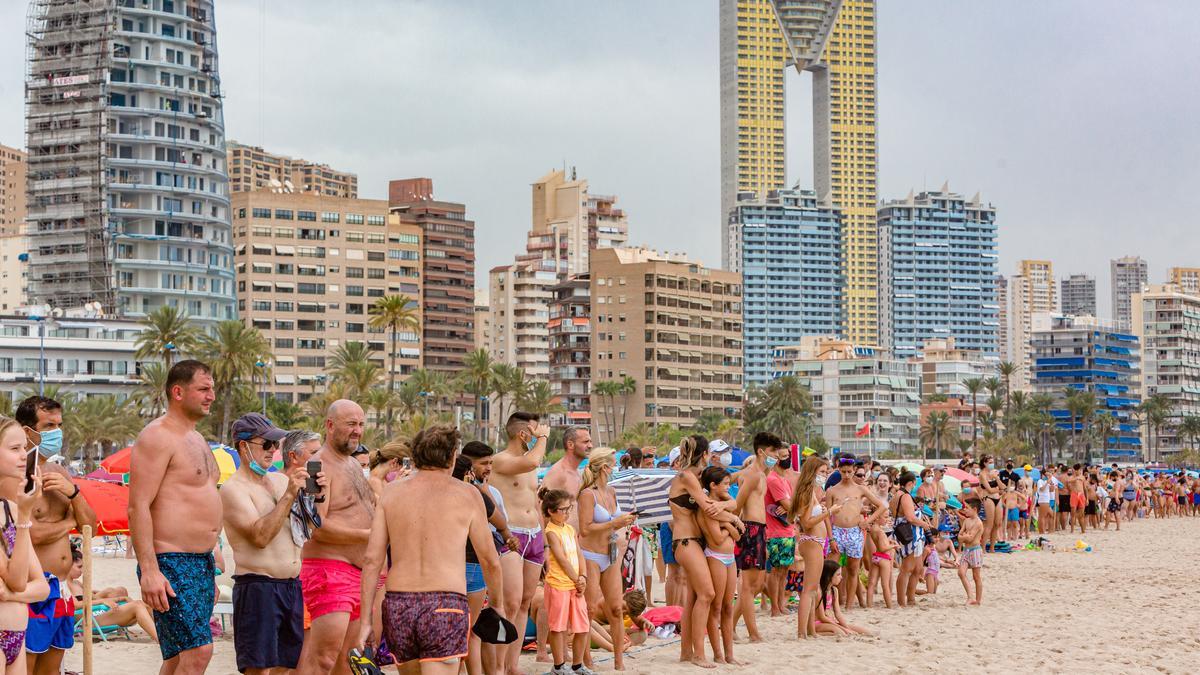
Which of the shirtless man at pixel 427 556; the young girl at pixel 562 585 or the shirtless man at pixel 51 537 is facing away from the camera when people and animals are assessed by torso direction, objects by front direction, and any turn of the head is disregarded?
the shirtless man at pixel 427 556

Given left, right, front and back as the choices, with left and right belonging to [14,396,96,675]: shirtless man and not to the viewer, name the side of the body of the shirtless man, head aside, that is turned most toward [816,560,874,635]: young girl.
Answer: left

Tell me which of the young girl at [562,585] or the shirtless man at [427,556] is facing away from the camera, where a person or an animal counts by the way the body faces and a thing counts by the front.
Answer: the shirtless man

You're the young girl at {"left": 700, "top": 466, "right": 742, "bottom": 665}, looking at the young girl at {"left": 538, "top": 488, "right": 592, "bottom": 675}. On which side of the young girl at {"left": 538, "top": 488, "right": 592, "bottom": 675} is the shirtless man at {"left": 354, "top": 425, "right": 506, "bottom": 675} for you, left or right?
left

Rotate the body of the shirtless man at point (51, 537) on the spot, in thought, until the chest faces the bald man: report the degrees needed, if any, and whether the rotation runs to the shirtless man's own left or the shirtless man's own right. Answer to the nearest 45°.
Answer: approximately 45° to the shirtless man's own left

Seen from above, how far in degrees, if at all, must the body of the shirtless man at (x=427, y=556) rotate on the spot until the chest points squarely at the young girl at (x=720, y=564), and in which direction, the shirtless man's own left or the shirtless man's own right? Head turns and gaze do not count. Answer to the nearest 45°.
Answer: approximately 45° to the shirtless man's own right

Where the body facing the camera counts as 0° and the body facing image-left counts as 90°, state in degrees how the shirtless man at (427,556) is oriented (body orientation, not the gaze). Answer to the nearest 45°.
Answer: approximately 180°

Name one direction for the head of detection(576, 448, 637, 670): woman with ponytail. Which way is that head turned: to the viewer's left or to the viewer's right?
to the viewer's right

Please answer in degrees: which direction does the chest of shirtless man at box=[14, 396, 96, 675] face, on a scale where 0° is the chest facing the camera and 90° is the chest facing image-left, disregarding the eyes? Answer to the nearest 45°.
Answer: approximately 315°

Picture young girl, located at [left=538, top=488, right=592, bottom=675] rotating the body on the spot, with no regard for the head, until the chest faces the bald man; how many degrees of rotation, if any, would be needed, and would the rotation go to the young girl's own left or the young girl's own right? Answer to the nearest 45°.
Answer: approximately 90° to the young girl's own right

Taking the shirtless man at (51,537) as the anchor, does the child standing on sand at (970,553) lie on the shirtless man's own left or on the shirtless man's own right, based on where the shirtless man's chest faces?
on the shirtless man's own left

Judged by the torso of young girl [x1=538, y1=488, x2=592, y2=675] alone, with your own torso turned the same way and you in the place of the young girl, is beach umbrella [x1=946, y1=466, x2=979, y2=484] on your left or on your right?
on your left

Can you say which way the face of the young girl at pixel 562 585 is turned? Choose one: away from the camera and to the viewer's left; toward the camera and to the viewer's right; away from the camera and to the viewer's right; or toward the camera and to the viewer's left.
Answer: toward the camera and to the viewer's right
